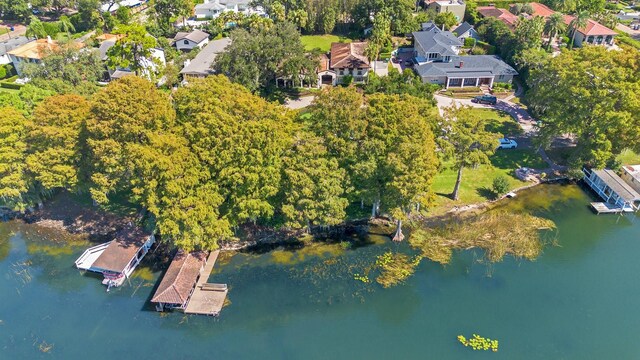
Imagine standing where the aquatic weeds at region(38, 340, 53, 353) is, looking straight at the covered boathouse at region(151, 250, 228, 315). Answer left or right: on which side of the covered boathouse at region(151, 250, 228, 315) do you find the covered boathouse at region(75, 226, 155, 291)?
left

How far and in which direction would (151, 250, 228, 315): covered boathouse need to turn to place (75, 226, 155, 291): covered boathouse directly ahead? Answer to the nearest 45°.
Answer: approximately 135° to its right

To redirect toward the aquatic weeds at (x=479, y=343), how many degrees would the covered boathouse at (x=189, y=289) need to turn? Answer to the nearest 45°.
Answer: approximately 45° to its left

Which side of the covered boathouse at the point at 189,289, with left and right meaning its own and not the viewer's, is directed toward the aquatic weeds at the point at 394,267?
left

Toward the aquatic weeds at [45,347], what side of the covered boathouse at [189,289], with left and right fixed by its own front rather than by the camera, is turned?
right

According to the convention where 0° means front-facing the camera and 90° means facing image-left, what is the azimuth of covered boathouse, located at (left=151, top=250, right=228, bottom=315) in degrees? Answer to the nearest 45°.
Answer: approximately 0°

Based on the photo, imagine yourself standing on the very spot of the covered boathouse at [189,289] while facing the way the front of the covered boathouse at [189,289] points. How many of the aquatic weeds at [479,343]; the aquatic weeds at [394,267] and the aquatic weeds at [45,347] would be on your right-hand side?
1

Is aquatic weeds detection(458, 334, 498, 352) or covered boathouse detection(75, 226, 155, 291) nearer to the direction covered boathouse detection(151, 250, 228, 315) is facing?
the aquatic weeds

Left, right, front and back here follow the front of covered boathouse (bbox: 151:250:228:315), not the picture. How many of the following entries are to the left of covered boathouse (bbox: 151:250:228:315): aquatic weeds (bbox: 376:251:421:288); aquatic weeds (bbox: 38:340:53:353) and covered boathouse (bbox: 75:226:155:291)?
1

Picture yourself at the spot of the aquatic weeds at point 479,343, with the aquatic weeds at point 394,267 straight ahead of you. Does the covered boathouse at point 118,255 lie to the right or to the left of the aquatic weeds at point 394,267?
left
